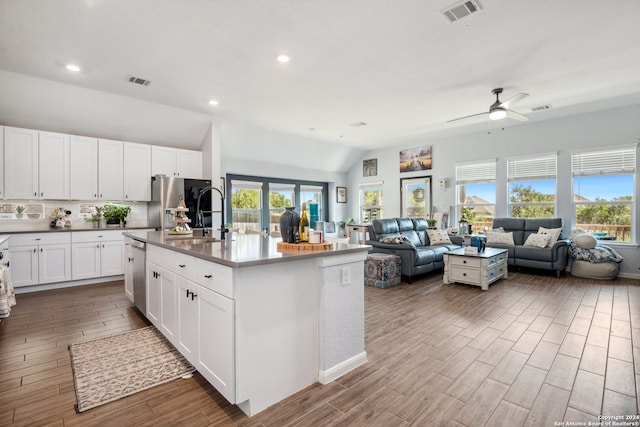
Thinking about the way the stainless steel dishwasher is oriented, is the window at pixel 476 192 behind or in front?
behind

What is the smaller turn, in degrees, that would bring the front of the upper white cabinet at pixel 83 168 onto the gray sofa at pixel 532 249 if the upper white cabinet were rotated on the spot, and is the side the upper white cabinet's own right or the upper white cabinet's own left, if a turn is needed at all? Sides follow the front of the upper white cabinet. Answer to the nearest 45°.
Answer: approximately 45° to the upper white cabinet's own left

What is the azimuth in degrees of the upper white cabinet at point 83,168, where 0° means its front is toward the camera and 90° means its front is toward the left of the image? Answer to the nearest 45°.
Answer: approximately 0°

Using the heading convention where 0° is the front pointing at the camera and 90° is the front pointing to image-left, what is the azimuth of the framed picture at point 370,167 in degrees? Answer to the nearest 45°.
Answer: approximately 45°

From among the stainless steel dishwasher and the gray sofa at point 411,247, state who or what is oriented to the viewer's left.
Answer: the stainless steel dishwasher

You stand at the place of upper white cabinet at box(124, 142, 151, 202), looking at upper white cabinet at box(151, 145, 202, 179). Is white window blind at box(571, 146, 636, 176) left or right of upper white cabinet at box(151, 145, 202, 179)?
right

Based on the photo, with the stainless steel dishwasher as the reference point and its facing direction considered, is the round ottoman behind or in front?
behind

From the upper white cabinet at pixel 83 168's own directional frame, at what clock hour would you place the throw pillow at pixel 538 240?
The throw pillow is roughly at 10 o'clock from the upper white cabinet.

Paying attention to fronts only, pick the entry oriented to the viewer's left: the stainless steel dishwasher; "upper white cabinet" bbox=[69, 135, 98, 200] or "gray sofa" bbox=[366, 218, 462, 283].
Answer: the stainless steel dishwasher

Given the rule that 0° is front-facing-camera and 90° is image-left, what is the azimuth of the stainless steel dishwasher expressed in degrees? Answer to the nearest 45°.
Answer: approximately 90°

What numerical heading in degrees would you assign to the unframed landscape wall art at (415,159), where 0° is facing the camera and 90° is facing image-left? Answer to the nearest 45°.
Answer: approximately 45°

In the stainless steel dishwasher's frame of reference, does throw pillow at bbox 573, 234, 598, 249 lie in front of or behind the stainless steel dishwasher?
behind

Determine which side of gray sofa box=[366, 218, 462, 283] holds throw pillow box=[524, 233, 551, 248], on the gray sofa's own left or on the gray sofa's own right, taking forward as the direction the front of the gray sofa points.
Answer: on the gray sofa's own left
